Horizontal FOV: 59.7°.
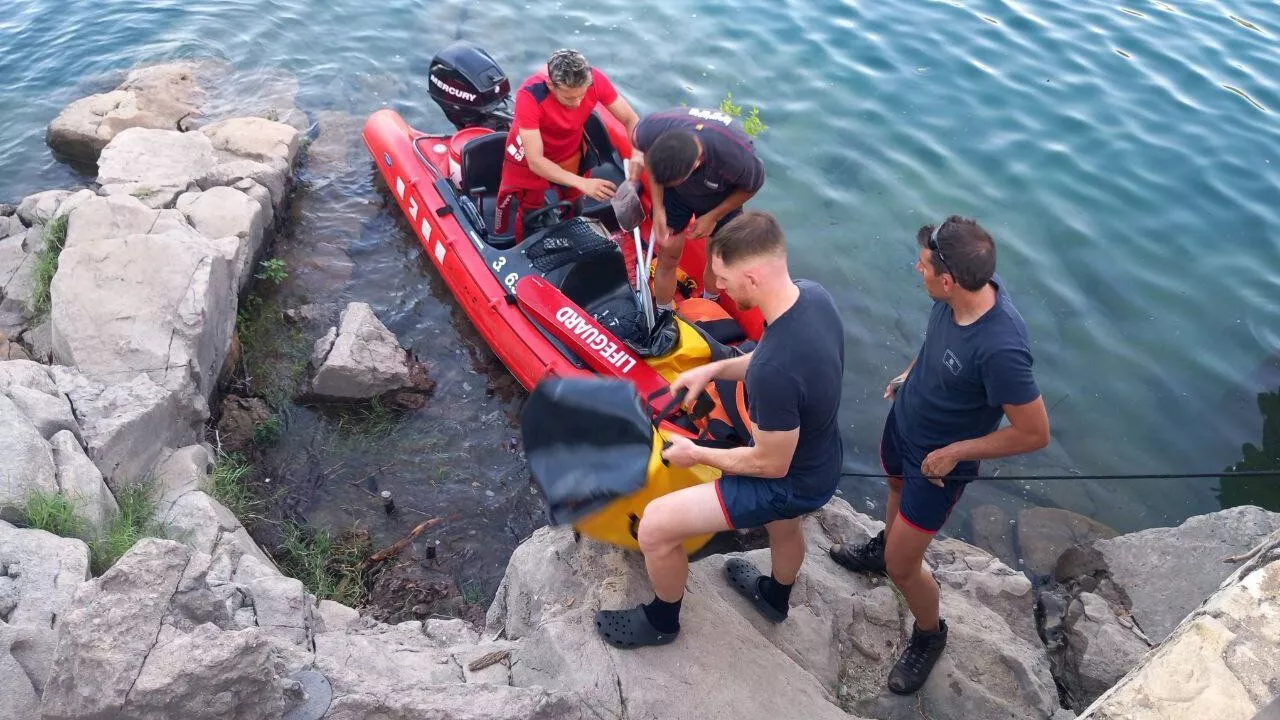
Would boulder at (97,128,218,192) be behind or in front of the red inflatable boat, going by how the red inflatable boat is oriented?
behind

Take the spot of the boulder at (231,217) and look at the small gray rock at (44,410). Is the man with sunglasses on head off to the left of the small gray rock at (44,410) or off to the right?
left

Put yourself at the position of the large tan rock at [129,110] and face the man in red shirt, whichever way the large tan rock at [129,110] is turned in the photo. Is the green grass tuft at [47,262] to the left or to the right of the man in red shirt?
right

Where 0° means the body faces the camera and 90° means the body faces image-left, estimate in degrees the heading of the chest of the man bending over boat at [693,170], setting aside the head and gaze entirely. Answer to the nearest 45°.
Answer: approximately 45°

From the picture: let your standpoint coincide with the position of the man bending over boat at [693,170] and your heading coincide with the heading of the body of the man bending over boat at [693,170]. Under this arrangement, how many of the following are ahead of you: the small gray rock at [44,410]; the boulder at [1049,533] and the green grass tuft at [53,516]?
2

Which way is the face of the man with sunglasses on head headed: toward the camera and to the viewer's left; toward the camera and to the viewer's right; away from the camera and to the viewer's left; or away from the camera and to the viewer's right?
away from the camera and to the viewer's left

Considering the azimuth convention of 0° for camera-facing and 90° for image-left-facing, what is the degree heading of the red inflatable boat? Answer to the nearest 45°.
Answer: approximately 315°

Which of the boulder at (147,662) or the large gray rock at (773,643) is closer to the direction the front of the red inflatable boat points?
the large gray rock

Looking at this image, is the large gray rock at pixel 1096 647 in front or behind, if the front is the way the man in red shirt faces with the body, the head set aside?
in front

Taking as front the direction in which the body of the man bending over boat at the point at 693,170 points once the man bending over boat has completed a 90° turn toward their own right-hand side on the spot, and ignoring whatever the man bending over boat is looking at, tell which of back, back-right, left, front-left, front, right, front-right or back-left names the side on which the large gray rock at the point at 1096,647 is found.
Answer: back

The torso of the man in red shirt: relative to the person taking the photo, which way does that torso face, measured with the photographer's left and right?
facing the viewer and to the right of the viewer

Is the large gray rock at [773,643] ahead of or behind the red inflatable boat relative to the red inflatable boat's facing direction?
ahead

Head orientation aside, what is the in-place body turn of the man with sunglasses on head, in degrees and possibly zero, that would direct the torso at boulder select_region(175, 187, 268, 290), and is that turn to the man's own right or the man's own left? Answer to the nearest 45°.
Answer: approximately 45° to the man's own right

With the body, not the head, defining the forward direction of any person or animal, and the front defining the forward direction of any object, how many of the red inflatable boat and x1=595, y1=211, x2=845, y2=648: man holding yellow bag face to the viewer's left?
1

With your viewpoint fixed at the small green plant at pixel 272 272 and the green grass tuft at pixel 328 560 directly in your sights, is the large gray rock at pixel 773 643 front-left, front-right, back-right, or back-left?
front-left

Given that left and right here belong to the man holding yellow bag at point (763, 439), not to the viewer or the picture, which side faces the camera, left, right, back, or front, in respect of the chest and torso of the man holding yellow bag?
left

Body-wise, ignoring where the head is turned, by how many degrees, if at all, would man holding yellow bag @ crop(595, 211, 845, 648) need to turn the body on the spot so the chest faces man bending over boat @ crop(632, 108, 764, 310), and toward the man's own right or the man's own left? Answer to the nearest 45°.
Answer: approximately 90° to the man's own right

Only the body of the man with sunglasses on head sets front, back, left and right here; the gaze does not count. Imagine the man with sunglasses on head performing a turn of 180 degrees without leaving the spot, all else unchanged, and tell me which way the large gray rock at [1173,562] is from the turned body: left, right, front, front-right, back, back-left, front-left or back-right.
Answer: front
